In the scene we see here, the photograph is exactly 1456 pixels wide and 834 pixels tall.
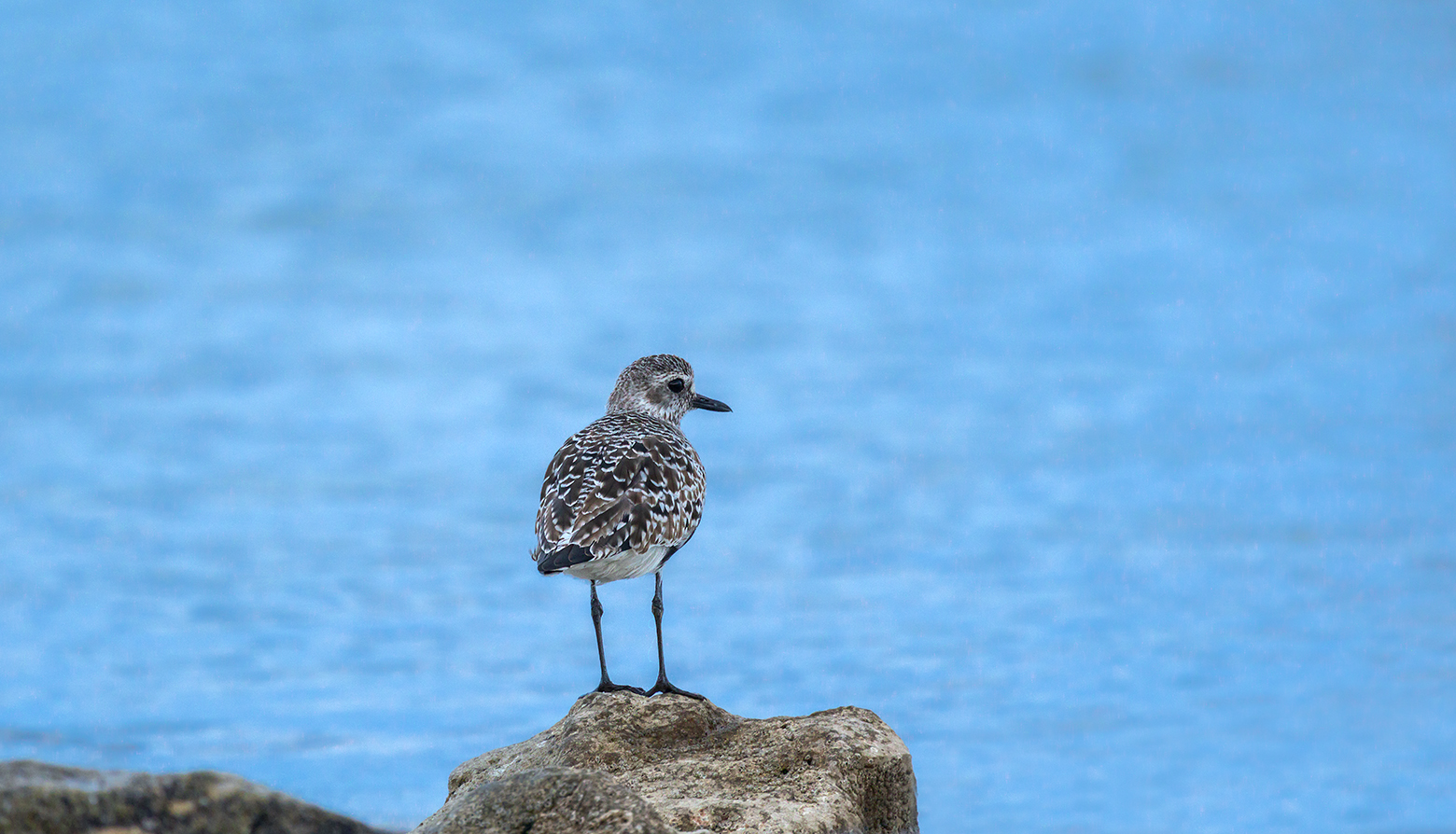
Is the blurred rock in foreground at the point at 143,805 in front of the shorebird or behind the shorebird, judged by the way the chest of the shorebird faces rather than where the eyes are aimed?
behind

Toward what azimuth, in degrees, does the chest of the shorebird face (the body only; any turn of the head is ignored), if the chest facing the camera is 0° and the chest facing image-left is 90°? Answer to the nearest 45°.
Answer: approximately 225°
